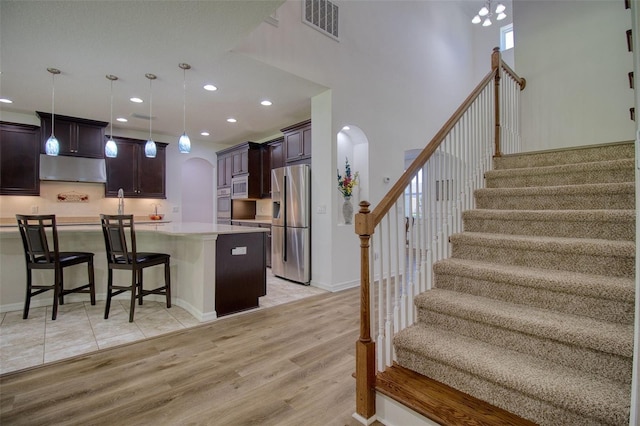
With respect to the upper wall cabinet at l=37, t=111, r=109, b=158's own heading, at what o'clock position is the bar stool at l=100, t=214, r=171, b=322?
The bar stool is roughly at 12 o'clock from the upper wall cabinet.

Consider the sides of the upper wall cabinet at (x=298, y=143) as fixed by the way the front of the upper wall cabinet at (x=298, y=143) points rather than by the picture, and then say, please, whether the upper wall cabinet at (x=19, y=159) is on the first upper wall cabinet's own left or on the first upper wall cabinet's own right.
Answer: on the first upper wall cabinet's own right

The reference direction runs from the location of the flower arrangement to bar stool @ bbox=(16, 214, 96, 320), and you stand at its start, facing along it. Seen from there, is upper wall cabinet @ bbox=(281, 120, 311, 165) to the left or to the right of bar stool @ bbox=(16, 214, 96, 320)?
right

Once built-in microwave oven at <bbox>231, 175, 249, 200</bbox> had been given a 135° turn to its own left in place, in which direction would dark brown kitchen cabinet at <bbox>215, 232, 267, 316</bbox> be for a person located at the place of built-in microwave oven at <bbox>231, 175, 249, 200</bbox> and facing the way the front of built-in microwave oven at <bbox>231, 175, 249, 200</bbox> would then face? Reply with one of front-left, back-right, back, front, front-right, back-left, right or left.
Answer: right

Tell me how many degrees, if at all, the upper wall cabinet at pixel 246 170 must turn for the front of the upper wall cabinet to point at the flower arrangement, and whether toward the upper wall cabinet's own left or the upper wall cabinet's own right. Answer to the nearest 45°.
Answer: approximately 90° to the upper wall cabinet's own left

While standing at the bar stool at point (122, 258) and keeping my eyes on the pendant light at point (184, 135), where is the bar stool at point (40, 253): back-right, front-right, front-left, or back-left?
back-left

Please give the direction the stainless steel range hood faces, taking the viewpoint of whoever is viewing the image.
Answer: facing the viewer

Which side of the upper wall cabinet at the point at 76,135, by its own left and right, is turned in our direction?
front

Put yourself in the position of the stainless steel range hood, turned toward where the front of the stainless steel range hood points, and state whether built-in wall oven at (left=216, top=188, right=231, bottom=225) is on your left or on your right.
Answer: on your left

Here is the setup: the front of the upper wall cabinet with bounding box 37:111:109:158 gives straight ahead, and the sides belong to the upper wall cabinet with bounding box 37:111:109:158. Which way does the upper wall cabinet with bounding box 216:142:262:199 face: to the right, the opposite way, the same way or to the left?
to the right

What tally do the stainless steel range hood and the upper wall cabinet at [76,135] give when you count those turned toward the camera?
2

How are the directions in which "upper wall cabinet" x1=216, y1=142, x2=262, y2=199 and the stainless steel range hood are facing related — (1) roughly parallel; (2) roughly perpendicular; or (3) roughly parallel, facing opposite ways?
roughly perpendicular

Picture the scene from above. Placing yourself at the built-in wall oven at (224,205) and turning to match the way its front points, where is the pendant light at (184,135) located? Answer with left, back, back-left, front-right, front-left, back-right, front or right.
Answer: front-left

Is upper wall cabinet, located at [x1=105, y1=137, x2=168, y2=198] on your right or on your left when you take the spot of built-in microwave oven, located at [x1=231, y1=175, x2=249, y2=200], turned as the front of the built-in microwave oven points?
on your right

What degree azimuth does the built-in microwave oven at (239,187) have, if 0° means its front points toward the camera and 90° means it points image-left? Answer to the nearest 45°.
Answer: approximately 45°

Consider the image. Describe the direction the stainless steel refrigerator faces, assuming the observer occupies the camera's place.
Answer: facing the viewer and to the left of the viewer

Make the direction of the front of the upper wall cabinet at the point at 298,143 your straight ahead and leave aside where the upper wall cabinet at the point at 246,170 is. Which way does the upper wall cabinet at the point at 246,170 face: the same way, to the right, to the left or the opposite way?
the same way

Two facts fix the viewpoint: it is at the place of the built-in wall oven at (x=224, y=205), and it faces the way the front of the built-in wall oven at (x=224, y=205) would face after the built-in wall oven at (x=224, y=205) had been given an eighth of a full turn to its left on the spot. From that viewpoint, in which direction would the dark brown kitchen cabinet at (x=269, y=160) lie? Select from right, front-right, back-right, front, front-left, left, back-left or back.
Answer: front-left
